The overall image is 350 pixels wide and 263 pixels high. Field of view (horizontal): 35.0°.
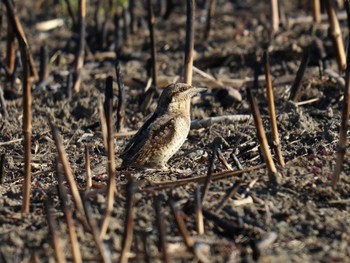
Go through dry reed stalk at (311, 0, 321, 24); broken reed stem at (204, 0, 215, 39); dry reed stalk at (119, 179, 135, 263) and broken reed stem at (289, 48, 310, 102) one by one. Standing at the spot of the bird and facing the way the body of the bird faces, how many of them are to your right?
1

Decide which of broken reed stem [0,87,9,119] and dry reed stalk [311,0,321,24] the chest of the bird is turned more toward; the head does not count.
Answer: the dry reed stalk

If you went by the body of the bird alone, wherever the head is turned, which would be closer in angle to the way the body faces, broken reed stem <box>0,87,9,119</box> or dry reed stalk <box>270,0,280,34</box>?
the dry reed stalk

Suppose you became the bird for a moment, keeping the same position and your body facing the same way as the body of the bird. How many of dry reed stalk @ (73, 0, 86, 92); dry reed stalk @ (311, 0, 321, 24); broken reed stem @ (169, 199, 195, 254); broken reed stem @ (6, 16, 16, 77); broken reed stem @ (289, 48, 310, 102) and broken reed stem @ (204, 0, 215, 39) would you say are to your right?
1

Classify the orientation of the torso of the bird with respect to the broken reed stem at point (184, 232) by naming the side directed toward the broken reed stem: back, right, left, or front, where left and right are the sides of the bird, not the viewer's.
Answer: right

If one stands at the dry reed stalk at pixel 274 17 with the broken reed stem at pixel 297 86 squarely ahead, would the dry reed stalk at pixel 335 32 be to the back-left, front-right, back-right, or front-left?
front-left

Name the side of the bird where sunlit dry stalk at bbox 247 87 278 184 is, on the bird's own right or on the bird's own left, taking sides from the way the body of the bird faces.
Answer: on the bird's own right

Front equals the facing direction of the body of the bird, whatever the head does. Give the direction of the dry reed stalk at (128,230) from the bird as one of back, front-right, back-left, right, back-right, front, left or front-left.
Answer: right

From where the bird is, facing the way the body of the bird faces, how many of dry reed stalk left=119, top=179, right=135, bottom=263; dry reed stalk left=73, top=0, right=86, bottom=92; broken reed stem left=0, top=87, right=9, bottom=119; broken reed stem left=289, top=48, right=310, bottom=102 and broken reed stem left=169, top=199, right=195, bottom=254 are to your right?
2

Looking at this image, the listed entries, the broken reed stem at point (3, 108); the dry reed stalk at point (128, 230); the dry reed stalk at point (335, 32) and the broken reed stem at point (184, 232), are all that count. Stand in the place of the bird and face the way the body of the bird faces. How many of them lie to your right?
2

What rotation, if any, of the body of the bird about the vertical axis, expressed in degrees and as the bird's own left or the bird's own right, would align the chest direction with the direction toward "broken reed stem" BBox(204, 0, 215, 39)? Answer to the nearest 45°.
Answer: approximately 90° to the bird's own left

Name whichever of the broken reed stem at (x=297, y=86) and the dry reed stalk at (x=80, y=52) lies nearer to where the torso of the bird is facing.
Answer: the broken reed stem

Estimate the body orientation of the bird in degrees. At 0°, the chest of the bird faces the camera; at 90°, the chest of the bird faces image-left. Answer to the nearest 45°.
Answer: approximately 270°

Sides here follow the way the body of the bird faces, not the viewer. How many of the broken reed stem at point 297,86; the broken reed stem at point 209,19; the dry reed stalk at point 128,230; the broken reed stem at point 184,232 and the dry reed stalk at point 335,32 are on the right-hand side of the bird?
2
